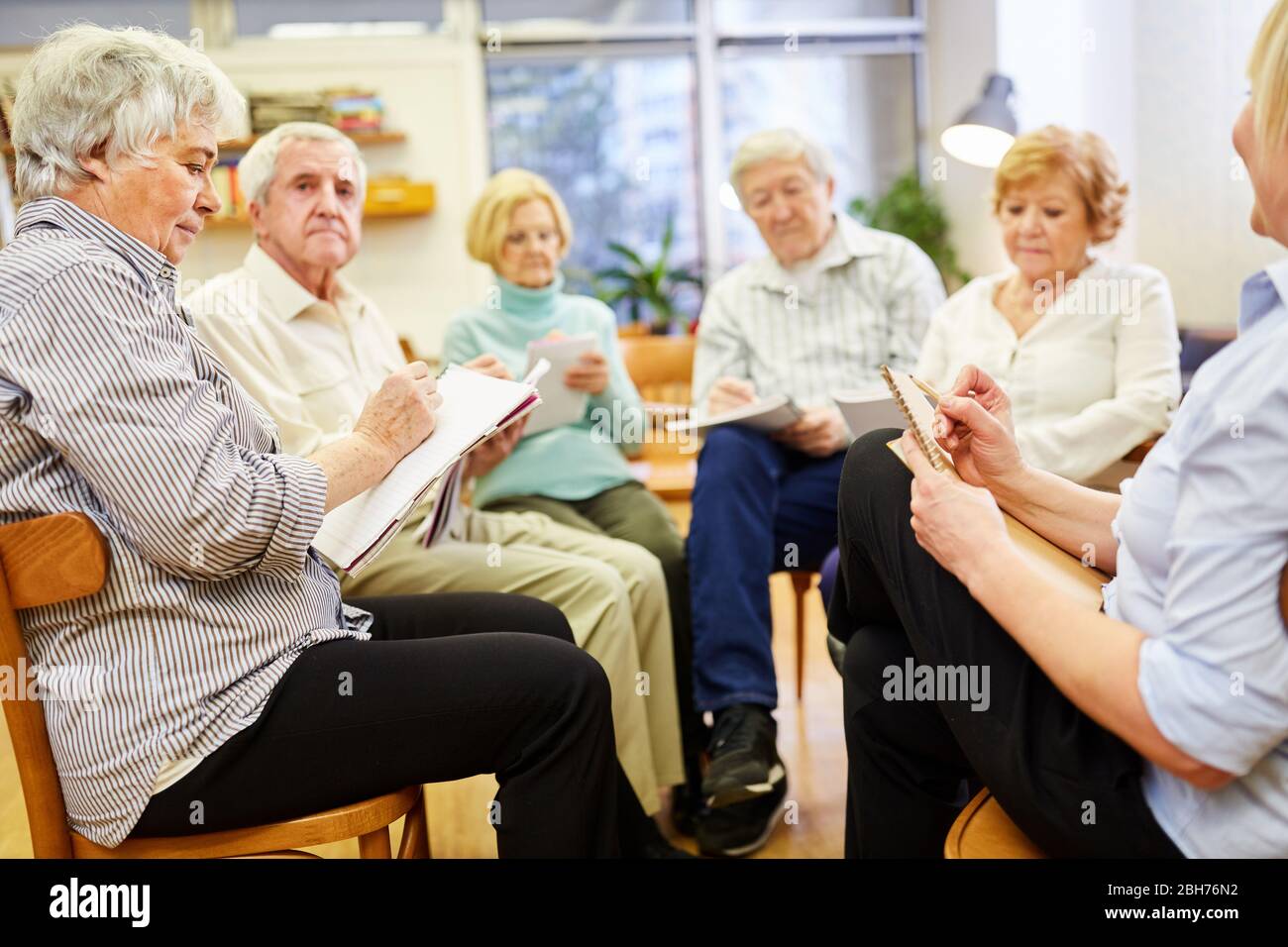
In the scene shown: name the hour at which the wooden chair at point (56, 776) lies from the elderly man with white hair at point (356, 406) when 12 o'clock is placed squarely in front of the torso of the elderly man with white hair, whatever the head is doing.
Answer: The wooden chair is roughly at 2 o'clock from the elderly man with white hair.

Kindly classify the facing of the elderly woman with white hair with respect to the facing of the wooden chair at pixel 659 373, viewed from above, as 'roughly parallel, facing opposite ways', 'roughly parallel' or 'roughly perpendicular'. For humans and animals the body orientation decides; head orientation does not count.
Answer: roughly perpendicular

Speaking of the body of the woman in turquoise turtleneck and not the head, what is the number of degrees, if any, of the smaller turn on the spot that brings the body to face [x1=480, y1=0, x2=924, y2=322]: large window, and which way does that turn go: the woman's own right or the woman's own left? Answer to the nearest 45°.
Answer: approximately 135° to the woman's own left

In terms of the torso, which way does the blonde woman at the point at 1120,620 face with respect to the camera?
to the viewer's left

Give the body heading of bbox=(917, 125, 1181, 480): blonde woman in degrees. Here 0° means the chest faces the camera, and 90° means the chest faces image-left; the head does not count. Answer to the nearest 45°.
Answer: approximately 45°

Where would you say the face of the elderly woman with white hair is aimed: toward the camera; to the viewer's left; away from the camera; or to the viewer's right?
to the viewer's right

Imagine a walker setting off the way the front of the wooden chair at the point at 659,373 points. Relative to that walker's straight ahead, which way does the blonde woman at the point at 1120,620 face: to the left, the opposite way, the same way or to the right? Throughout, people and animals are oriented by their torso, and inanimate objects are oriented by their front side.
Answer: to the right

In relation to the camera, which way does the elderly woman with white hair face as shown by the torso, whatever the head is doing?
to the viewer's right
